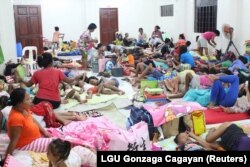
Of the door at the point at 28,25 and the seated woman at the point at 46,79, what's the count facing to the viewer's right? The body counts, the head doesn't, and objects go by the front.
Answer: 0

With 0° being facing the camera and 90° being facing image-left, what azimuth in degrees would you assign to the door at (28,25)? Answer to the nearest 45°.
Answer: approximately 0°

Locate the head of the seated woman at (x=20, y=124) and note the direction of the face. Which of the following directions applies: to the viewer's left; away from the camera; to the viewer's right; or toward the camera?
to the viewer's right
